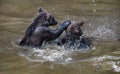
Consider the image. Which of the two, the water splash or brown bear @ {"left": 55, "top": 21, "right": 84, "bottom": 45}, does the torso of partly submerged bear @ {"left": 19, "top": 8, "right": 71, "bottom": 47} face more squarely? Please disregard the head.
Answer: the brown bear

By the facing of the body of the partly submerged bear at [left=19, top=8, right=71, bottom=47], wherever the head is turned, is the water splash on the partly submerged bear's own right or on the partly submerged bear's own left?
on the partly submerged bear's own right

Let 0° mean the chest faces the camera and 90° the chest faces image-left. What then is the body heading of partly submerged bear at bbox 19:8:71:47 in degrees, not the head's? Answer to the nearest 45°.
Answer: approximately 270°

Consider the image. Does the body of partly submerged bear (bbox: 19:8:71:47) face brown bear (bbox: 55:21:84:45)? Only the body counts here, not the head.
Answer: yes
